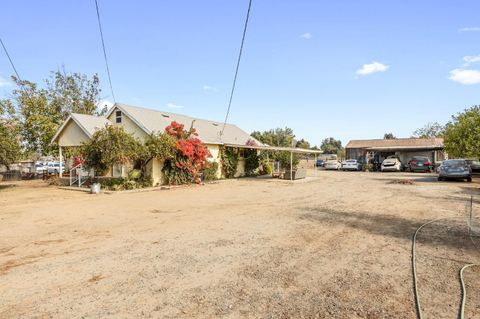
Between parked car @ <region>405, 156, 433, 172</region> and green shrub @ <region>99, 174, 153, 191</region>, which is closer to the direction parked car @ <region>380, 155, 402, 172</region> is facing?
the green shrub

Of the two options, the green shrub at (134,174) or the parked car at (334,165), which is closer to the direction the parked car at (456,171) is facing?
the parked car

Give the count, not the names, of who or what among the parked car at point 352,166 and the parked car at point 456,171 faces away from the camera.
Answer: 1

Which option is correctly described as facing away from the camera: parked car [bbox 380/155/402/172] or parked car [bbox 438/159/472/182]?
parked car [bbox 438/159/472/182]

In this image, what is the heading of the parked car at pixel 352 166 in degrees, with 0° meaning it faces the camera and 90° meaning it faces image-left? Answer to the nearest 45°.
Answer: approximately 45°

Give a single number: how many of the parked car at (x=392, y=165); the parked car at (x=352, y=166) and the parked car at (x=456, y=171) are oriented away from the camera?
1

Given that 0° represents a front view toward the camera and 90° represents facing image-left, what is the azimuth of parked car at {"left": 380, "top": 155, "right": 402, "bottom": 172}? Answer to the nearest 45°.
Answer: approximately 45°

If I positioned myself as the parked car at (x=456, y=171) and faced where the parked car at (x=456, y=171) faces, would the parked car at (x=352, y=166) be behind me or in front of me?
in front

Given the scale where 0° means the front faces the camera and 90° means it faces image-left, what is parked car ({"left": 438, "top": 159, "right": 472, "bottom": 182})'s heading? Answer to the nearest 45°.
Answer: approximately 180°
